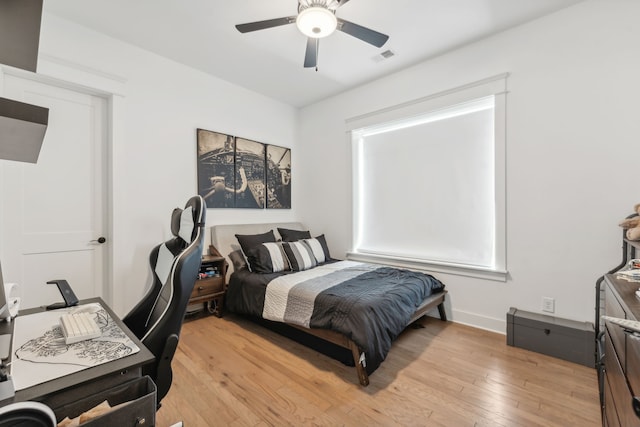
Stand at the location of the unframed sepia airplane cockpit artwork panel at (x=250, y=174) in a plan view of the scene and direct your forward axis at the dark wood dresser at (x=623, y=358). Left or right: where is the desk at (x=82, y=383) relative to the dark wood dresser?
right

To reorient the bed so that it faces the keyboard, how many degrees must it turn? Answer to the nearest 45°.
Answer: approximately 90° to its right

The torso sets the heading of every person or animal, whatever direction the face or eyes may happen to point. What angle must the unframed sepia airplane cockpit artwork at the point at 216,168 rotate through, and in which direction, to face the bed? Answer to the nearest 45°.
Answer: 0° — it already faces it

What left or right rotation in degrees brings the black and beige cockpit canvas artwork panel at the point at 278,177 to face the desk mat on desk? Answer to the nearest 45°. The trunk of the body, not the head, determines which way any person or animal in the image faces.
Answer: approximately 45° to its right

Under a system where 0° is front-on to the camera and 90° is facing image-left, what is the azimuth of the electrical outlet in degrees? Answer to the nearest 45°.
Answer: approximately 45°

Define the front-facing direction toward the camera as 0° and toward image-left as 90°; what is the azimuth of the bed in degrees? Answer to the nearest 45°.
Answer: approximately 315°

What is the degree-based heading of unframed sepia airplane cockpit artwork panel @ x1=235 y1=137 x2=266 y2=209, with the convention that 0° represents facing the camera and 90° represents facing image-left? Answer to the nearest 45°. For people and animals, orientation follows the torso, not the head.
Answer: approximately 315°

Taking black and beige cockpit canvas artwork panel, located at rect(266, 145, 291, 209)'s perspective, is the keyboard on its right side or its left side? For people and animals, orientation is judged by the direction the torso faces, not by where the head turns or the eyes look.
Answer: on its right

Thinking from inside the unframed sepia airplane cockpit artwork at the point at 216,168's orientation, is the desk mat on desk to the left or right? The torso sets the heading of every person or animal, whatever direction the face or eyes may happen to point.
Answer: on its right
